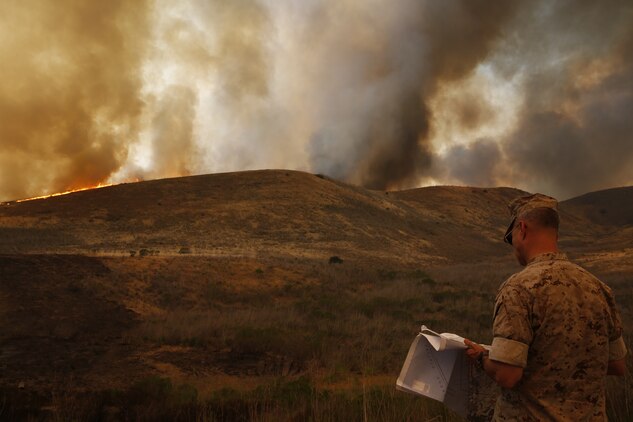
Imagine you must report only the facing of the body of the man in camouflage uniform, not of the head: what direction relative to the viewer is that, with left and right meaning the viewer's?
facing away from the viewer and to the left of the viewer

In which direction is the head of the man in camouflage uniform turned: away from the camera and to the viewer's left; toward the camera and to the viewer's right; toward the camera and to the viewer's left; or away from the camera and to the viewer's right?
away from the camera and to the viewer's left
